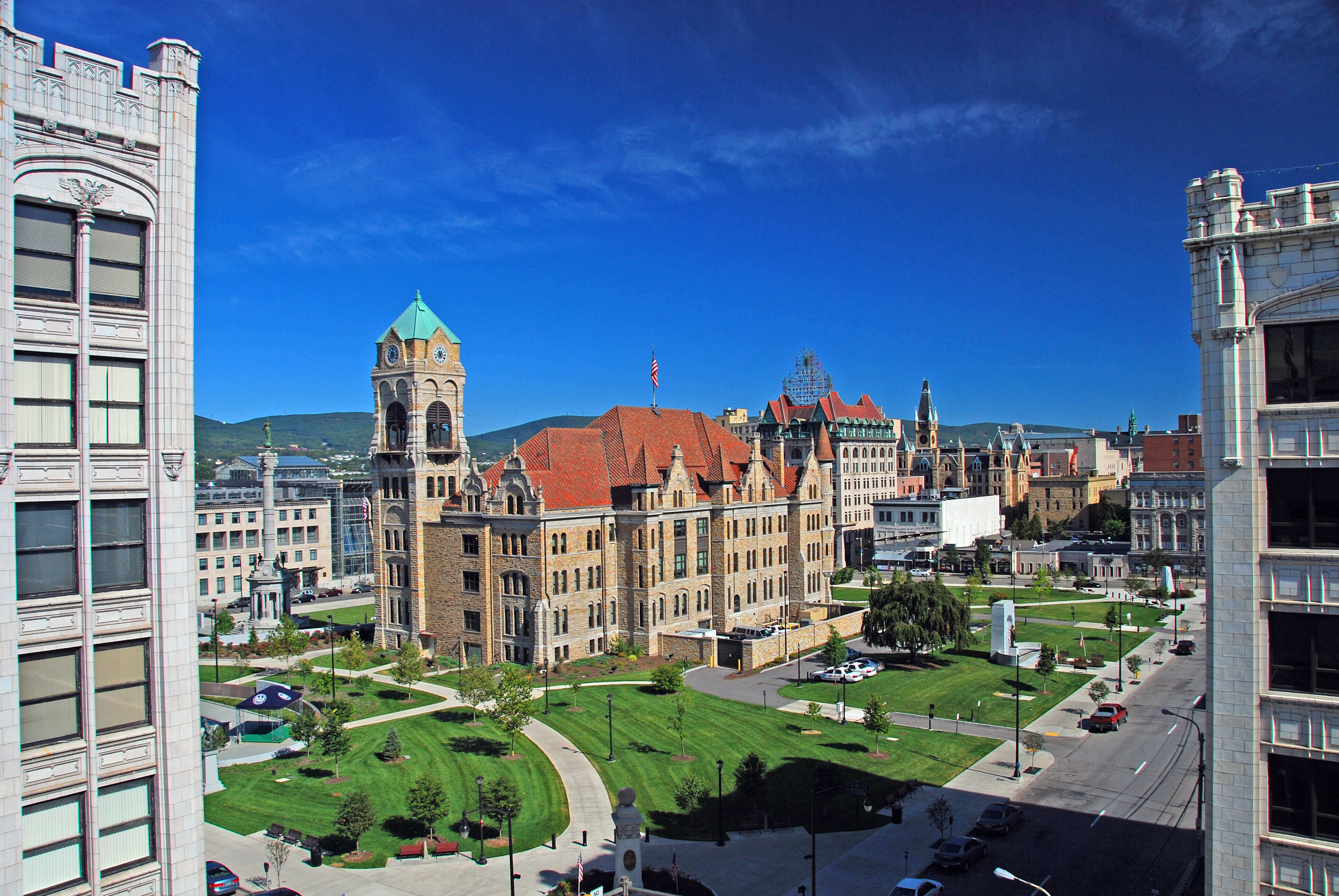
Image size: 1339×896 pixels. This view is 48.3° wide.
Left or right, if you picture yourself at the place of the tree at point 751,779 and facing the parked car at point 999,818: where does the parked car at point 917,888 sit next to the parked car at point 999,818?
right

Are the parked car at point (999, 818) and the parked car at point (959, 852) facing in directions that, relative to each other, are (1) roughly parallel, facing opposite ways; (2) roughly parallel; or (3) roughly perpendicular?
roughly parallel
